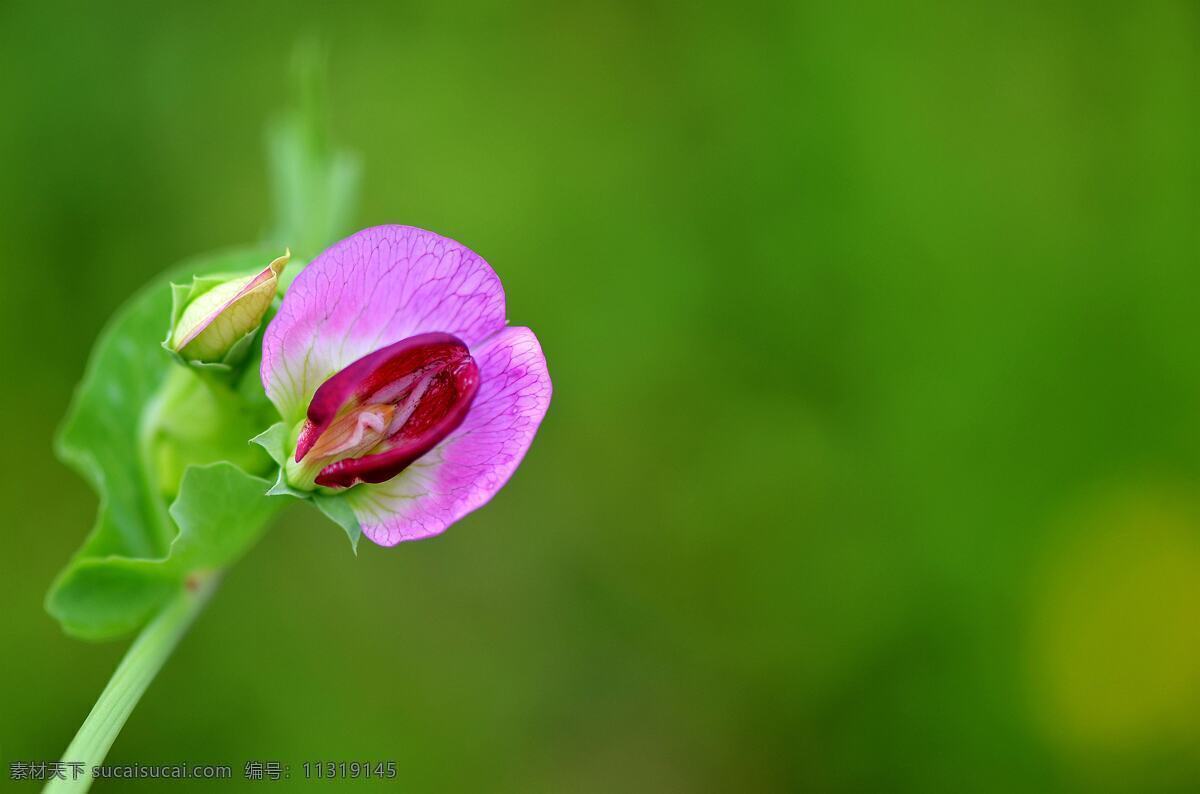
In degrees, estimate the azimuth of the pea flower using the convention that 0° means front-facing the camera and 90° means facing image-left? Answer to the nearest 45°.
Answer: approximately 0°
